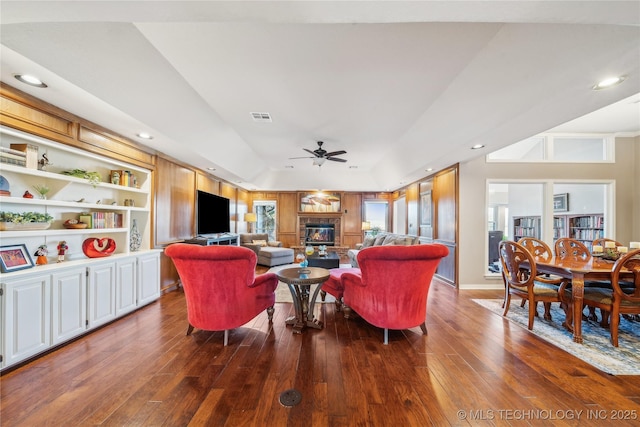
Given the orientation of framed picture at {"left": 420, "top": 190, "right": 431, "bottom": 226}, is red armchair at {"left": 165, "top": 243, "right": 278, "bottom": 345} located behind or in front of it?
in front

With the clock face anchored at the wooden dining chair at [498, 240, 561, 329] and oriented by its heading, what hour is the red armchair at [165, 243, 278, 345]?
The red armchair is roughly at 6 o'clock from the wooden dining chair.

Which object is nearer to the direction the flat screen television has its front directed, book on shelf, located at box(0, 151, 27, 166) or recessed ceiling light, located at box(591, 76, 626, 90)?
the recessed ceiling light

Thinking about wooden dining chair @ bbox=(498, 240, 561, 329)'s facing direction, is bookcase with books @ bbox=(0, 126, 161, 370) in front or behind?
behind

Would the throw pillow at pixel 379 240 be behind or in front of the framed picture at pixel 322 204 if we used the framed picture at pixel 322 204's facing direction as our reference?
in front

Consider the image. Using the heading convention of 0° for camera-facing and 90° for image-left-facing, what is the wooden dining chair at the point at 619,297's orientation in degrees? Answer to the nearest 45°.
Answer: approximately 135°

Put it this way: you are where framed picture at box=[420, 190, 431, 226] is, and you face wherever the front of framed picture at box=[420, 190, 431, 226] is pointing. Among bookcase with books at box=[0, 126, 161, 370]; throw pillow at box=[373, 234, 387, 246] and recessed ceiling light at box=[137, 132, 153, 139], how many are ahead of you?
3

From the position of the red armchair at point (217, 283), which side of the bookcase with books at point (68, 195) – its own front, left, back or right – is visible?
front

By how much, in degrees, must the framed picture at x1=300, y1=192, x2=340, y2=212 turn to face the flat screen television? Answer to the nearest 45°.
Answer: approximately 45° to its right

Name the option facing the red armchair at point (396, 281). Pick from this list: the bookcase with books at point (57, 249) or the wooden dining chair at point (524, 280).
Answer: the bookcase with books

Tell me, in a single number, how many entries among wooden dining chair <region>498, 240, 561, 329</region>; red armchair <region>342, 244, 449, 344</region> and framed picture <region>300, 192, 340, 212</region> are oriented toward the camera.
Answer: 1

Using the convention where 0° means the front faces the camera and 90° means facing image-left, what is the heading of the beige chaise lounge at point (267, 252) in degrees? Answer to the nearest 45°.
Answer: approximately 315°

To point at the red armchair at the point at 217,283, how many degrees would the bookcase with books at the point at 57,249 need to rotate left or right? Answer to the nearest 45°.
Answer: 0° — it already faces it
